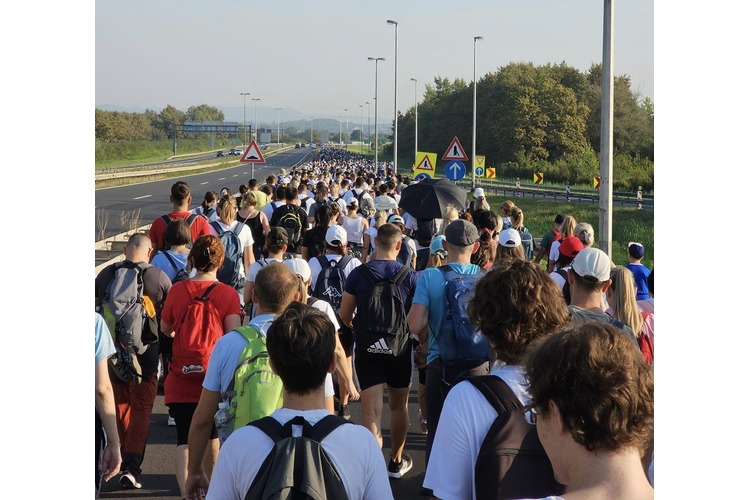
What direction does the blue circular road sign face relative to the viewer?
toward the camera

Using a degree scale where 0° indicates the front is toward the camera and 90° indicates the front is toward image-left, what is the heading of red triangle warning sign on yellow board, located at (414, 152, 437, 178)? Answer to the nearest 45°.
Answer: approximately 0°

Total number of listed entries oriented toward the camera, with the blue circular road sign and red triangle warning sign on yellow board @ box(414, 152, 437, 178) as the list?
2

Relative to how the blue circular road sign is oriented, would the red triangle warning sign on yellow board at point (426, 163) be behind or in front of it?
behind

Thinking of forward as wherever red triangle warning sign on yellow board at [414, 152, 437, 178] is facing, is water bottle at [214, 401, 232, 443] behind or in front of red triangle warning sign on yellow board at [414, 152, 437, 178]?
in front

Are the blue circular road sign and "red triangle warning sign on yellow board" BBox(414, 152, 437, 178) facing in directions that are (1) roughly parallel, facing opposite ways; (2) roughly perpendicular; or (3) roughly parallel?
roughly parallel

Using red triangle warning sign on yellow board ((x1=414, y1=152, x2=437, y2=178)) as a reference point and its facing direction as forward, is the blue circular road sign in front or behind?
in front

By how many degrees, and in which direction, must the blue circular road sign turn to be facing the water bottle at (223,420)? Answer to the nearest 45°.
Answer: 0° — it already faces it

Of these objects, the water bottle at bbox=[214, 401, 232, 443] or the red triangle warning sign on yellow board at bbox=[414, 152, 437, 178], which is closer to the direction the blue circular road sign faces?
the water bottle
